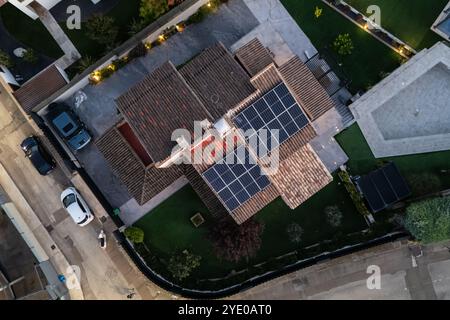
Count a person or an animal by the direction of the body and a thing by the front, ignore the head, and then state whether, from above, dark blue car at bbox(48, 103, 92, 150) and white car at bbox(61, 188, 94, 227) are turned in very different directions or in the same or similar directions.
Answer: very different directions

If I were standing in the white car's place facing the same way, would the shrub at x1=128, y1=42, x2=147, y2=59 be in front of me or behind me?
in front

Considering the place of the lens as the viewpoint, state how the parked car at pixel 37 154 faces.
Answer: facing away from the viewer and to the left of the viewer
